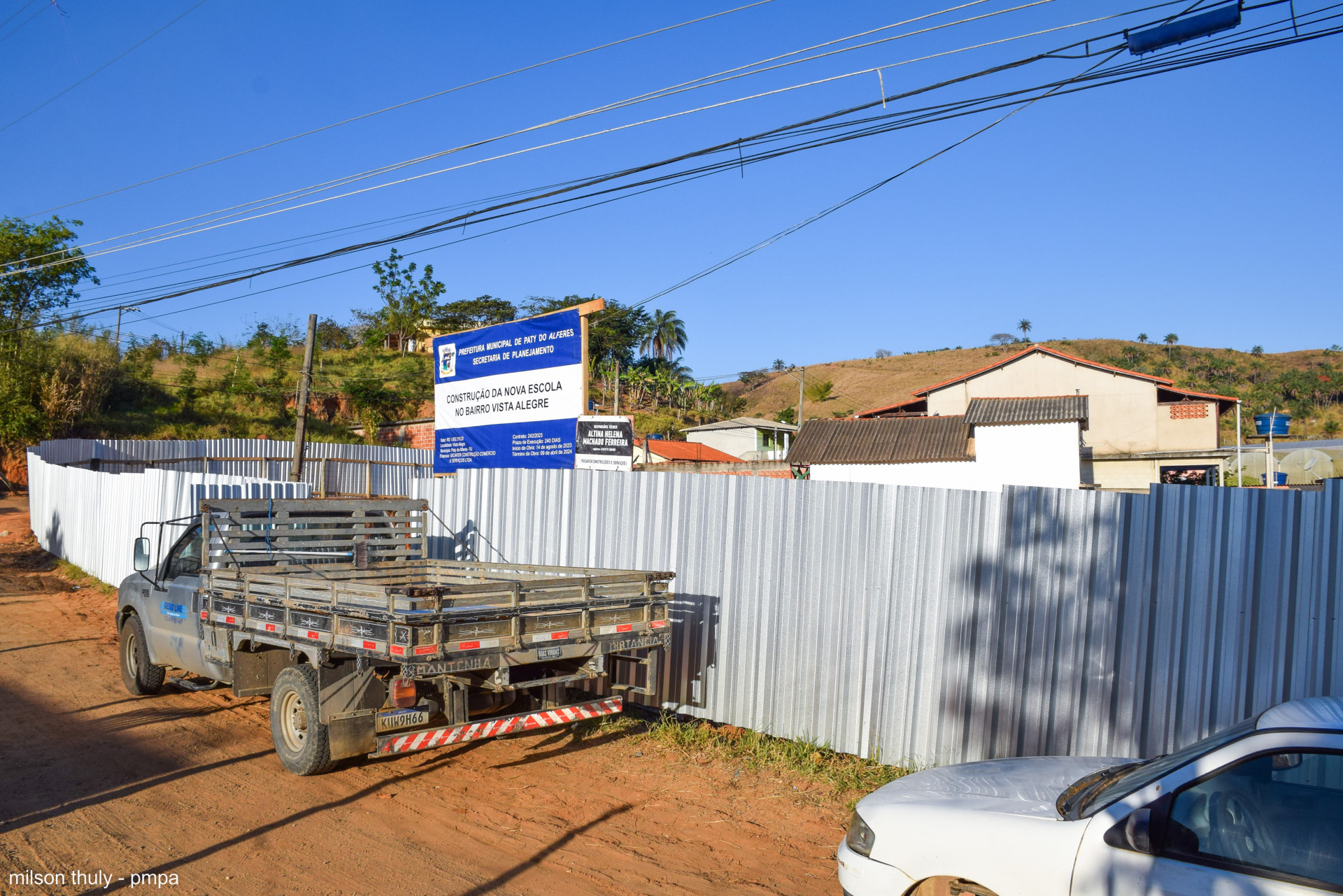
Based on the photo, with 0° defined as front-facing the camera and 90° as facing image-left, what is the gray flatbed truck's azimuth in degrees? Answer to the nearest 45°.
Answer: approximately 135°

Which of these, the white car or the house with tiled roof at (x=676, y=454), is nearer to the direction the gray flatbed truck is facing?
the house with tiled roof

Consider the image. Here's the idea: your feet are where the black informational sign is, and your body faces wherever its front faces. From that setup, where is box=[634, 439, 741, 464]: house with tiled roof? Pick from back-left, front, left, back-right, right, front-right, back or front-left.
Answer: back

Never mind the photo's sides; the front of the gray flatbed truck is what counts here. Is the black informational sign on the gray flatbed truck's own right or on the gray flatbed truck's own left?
on the gray flatbed truck's own right

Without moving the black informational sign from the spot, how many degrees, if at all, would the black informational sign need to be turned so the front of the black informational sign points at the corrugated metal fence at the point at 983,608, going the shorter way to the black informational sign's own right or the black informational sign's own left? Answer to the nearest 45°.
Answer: approximately 45° to the black informational sign's own left

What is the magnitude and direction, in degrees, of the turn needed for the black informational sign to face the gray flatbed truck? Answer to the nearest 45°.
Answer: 0° — it already faces it

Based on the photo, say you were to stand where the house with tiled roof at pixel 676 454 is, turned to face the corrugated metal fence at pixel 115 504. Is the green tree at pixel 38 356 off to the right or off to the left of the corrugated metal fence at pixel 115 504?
right

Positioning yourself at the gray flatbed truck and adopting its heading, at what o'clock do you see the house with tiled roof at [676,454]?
The house with tiled roof is roughly at 2 o'clock from the gray flatbed truck.

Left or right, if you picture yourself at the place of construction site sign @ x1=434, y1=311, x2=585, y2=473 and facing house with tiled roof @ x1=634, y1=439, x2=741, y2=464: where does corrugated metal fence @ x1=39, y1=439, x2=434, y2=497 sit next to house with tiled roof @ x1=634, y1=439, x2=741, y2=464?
left

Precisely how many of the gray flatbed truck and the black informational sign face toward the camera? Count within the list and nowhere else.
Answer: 1

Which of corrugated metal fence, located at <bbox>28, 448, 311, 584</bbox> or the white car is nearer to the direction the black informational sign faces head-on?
the white car

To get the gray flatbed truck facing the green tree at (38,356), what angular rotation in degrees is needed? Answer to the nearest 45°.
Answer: approximately 45° to its right

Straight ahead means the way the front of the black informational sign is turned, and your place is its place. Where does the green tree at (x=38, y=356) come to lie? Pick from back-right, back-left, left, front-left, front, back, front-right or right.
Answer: back-right

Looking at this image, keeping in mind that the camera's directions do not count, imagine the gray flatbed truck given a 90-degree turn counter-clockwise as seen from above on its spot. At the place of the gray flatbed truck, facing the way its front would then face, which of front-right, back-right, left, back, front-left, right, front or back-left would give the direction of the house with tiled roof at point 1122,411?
back

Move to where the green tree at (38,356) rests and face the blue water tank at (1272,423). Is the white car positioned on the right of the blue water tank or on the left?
right
